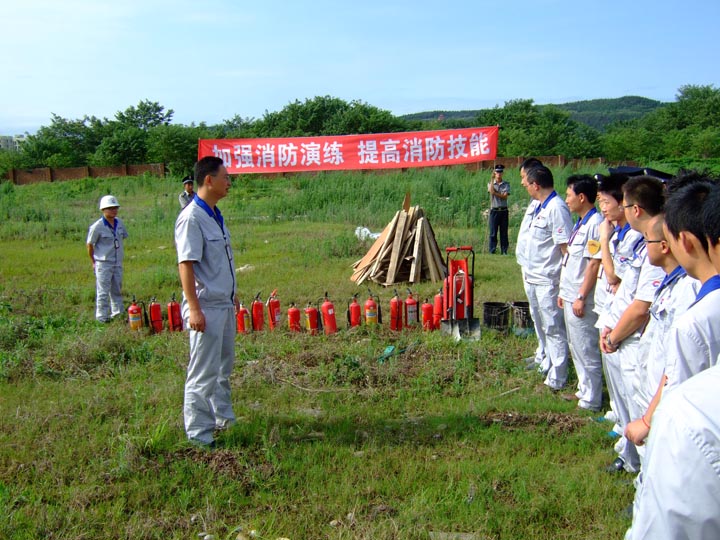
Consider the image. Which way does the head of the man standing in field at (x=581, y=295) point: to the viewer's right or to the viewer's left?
to the viewer's left

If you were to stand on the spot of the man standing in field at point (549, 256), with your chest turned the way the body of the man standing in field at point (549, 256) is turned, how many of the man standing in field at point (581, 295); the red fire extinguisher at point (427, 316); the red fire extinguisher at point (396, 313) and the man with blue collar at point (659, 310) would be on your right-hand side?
2

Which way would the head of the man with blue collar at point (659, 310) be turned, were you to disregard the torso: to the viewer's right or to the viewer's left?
to the viewer's left

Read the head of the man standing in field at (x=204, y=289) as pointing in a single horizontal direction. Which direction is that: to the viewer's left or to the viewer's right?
to the viewer's right

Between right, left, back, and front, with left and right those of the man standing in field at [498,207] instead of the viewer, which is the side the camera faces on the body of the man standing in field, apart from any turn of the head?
front

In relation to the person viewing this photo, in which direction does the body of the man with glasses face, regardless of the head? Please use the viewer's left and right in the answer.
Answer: facing to the left of the viewer

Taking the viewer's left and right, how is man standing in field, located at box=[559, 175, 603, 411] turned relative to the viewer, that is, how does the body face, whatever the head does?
facing to the left of the viewer

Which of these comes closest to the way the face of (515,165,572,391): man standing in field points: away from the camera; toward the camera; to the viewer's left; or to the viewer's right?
to the viewer's left

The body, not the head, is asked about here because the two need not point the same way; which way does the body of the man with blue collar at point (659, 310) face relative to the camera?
to the viewer's left

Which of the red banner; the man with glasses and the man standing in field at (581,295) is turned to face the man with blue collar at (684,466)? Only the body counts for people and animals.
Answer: the red banner

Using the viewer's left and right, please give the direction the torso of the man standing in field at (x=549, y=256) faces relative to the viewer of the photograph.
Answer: facing the viewer and to the left of the viewer

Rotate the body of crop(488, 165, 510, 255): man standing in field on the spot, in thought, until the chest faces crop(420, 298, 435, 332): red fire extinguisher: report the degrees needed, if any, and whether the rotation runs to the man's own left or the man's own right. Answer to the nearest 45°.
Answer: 0° — they already face it

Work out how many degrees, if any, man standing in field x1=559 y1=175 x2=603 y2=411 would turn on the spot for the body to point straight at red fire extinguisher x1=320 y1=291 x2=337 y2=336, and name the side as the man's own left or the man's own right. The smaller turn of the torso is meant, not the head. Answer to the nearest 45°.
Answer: approximately 45° to the man's own right
